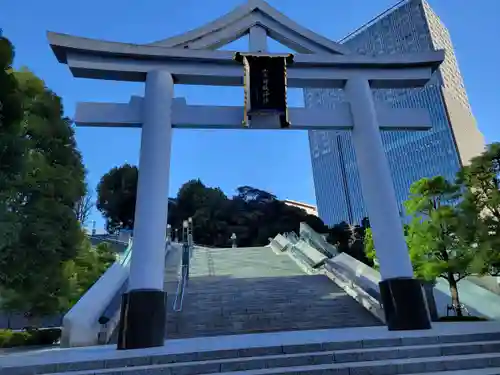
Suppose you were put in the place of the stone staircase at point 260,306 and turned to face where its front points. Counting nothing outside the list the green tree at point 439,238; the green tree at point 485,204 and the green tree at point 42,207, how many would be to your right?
1

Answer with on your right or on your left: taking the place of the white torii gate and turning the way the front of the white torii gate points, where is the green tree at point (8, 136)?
on your right

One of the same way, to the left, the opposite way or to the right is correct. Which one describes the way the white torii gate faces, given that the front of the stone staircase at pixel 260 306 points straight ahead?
the same way

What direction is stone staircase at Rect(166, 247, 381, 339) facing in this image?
toward the camera

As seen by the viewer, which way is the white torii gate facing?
toward the camera

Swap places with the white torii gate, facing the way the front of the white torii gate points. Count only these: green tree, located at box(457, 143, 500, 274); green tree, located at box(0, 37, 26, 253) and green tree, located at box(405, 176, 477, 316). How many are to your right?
1

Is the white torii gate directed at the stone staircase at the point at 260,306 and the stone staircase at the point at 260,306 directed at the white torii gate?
no

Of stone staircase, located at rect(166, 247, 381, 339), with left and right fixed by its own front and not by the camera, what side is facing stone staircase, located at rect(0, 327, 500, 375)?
front

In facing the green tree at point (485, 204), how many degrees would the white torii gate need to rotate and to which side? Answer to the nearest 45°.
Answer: approximately 90° to its left

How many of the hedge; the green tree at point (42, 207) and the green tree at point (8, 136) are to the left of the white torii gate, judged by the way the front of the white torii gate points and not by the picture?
0

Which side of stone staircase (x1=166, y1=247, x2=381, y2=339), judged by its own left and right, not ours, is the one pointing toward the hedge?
right

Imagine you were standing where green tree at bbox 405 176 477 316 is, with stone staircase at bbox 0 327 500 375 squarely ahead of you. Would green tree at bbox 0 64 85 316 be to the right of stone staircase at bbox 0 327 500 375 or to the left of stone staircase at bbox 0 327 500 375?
right

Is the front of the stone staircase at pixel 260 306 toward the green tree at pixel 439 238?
no

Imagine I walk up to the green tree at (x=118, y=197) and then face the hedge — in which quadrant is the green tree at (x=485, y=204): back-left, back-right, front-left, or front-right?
front-left

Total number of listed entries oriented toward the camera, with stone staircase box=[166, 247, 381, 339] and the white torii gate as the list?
2

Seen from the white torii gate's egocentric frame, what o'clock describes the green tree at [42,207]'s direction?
The green tree is roughly at 4 o'clock from the white torii gate.

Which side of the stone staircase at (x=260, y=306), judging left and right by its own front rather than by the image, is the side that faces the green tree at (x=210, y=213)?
back
